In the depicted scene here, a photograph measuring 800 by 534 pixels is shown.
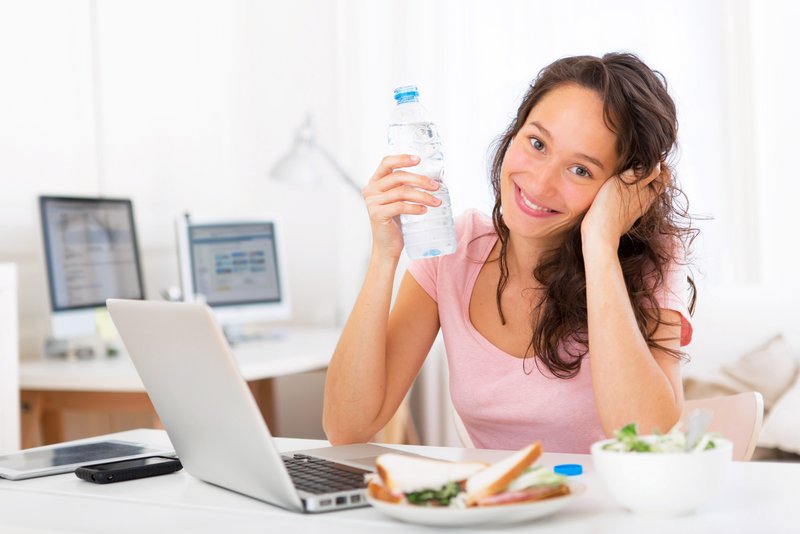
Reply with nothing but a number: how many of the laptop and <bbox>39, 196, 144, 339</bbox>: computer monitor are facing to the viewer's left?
0

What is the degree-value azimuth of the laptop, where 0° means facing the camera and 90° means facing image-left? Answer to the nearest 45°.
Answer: approximately 225°

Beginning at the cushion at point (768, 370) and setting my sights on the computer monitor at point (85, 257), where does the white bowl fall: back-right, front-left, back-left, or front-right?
front-left

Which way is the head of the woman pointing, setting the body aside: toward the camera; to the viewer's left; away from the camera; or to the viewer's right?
toward the camera

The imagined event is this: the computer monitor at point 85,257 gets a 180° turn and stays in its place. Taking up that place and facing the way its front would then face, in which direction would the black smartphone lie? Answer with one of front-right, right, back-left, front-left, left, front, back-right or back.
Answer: back-left
